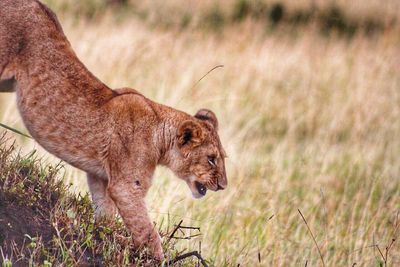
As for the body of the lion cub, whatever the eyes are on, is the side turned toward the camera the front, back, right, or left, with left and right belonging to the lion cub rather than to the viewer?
right
